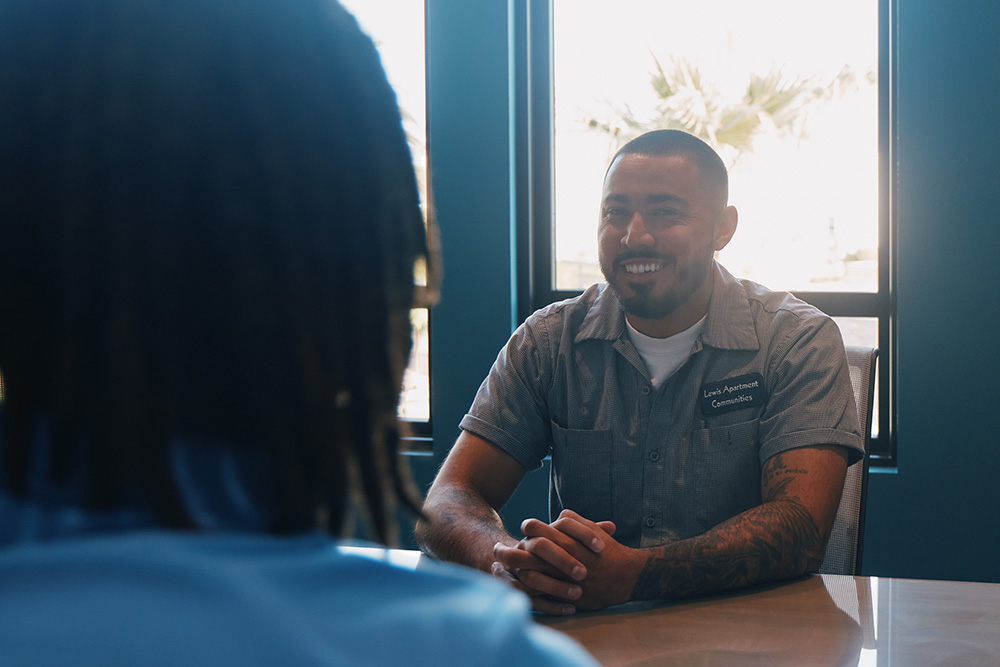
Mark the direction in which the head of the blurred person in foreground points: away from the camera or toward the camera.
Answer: away from the camera

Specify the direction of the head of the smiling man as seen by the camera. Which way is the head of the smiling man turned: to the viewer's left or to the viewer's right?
to the viewer's left

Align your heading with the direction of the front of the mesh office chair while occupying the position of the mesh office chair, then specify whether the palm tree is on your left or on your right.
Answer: on your right

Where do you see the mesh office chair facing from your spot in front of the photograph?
facing the viewer and to the left of the viewer

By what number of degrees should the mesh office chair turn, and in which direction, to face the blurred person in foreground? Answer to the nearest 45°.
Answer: approximately 45° to its left

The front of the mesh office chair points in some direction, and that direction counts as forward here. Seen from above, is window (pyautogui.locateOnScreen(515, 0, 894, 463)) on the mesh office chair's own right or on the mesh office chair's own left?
on the mesh office chair's own right

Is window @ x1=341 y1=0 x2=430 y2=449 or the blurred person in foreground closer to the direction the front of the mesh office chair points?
the blurred person in foreground

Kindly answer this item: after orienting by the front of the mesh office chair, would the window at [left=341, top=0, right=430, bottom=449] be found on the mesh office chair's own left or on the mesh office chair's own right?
on the mesh office chair's own right

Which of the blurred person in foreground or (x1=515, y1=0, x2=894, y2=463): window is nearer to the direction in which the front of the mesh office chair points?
the blurred person in foreground
